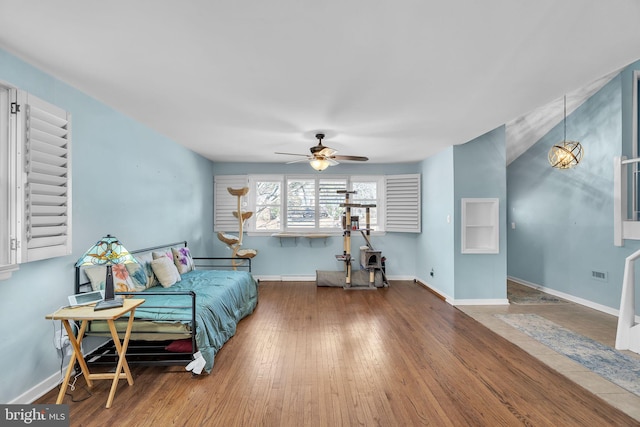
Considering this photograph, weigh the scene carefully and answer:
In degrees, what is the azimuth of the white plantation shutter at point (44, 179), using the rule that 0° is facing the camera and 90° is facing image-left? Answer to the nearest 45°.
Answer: approximately 315°

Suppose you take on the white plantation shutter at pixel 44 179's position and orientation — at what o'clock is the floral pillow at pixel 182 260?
The floral pillow is roughly at 9 o'clock from the white plantation shutter.

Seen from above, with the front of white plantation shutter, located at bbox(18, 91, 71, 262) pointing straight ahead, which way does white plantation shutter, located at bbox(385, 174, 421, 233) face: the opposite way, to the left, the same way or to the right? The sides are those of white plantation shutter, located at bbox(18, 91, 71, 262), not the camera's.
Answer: to the right

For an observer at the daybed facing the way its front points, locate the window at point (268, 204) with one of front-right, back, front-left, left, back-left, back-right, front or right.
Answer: left

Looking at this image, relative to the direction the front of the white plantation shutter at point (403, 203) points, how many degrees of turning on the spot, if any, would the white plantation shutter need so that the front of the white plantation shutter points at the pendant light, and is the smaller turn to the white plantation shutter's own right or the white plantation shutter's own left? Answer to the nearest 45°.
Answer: approximately 45° to the white plantation shutter's own left

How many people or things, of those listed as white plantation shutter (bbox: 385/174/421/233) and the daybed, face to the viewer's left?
0

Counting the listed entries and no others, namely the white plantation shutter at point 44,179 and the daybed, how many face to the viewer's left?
0

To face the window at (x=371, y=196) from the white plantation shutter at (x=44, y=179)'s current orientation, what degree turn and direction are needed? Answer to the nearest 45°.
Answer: approximately 45° to its left

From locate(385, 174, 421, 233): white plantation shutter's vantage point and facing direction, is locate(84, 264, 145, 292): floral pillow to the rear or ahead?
ahead

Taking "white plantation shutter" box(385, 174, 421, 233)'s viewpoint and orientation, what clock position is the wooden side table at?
The wooden side table is roughly at 1 o'clock from the white plantation shutter.

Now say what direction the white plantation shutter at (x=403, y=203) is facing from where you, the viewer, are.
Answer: facing the viewer

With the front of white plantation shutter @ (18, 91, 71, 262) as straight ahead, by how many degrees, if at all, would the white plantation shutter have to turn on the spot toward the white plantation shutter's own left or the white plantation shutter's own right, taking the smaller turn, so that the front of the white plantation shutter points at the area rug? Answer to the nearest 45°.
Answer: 0° — it already faces it

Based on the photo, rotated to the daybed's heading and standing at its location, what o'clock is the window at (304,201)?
The window is roughly at 9 o'clock from the daybed.

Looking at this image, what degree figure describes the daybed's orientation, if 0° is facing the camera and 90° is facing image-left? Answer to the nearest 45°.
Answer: approximately 315°

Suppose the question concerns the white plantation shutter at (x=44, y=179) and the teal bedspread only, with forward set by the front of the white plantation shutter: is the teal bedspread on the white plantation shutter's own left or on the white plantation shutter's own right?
on the white plantation shutter's own left

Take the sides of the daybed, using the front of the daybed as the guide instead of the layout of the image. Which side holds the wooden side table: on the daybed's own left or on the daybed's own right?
on the daybed's own right

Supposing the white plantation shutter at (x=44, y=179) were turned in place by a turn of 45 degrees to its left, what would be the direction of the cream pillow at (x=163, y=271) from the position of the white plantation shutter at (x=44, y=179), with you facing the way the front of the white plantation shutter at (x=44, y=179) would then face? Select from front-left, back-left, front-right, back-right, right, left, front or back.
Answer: front-left
